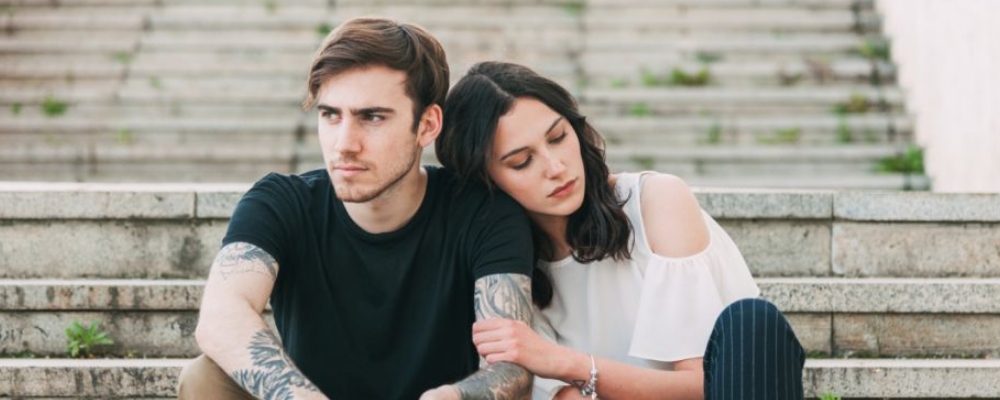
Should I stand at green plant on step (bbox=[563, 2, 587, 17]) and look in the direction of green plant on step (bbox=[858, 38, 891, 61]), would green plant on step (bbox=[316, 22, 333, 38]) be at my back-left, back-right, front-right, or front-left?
back-right

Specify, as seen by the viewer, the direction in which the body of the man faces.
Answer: toward the camera

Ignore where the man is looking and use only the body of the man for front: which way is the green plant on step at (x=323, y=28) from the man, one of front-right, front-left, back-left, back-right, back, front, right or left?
back

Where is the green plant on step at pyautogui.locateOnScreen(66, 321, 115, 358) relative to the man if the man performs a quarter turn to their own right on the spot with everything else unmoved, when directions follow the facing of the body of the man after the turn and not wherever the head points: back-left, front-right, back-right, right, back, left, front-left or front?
front-right

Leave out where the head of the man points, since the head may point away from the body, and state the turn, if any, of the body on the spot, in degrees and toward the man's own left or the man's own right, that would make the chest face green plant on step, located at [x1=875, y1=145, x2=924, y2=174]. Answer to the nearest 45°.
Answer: approximately 135° to the man's own left

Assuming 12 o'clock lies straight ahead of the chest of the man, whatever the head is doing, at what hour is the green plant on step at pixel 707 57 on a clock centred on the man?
The green plant on step is roughly at 7 o'clock from the man.

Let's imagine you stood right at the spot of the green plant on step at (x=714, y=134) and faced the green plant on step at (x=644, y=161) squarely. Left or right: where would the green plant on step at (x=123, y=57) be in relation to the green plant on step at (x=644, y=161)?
right

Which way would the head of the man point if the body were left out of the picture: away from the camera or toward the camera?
toward the camera

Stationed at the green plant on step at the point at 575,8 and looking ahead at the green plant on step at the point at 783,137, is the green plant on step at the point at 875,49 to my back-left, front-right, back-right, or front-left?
front-left

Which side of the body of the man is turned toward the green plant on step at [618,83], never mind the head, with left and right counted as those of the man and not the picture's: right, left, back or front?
back
